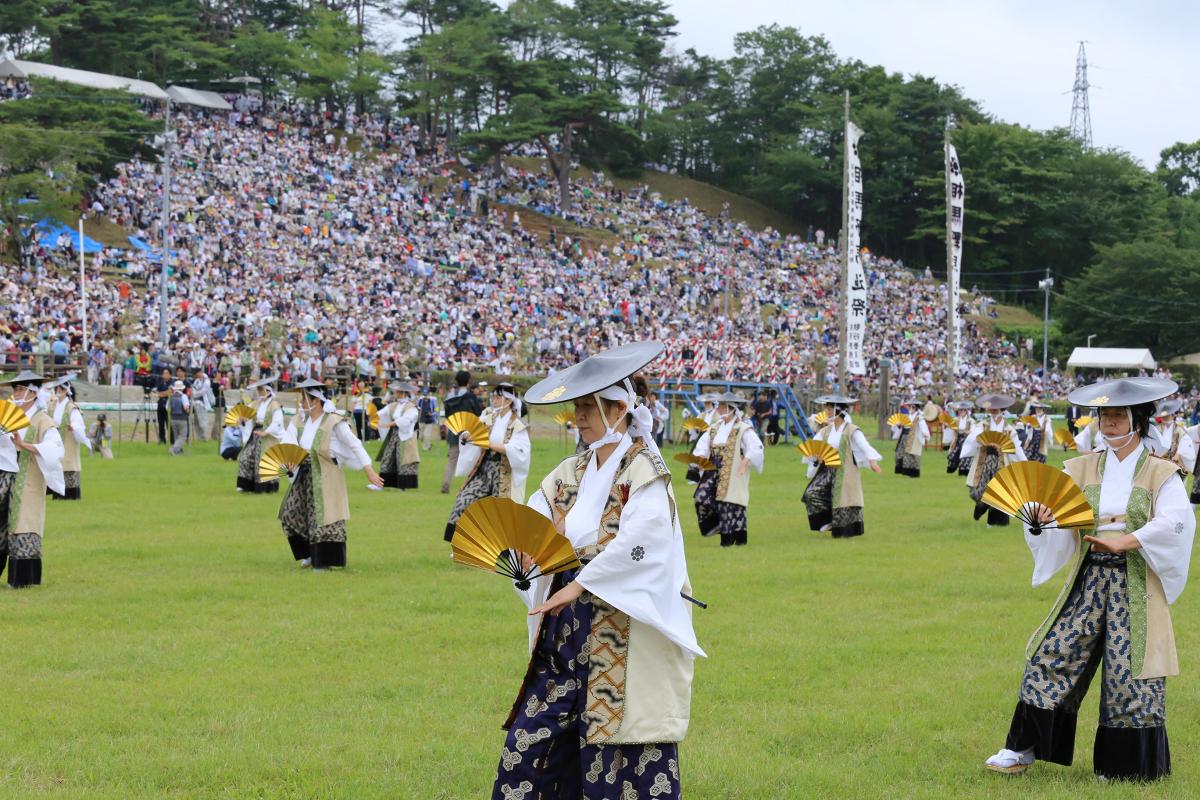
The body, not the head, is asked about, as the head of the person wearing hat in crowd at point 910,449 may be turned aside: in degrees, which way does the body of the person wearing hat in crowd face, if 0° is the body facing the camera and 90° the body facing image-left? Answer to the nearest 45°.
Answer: approximately 45°

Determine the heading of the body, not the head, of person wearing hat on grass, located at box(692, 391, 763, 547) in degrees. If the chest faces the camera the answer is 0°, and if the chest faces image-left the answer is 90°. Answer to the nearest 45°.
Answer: approximately 45°

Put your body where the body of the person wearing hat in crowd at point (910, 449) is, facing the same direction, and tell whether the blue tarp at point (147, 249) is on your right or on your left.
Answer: on your right

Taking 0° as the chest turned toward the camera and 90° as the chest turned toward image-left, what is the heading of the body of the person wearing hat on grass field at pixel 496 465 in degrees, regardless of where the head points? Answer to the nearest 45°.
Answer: approximately 45°

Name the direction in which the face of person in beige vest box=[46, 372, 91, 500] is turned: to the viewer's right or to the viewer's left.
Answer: to the viewer's left

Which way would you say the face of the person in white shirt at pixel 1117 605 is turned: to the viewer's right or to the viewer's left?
to the viewer's left

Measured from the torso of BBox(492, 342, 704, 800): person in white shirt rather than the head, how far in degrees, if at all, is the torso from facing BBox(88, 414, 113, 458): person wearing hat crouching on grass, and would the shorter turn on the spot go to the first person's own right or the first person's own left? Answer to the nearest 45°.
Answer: approximately 90° to the first person's own right

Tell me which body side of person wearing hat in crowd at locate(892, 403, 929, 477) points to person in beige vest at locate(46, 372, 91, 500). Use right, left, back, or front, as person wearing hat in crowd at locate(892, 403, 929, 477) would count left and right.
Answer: front

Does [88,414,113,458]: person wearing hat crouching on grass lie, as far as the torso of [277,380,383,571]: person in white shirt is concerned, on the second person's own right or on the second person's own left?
on the second person's own right

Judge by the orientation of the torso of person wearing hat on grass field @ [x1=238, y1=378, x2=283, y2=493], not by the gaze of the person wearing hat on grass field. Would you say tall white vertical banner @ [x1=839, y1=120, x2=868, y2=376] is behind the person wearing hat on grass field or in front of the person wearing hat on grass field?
behind

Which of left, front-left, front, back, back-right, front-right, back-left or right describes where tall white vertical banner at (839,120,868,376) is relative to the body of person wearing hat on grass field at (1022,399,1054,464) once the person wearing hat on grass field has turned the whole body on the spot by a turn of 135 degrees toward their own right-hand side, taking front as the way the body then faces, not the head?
front-left
